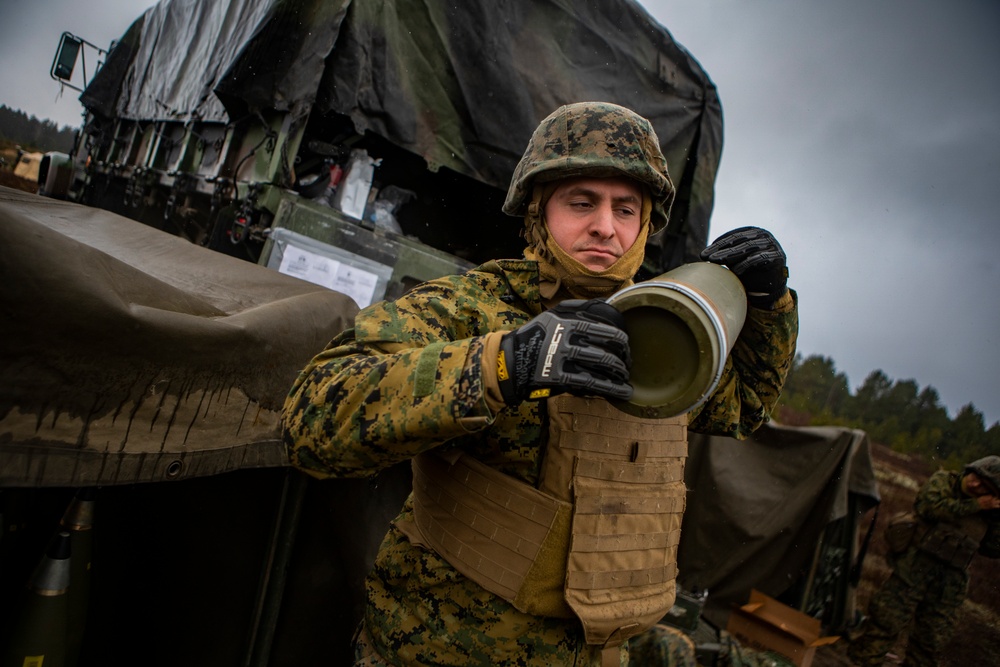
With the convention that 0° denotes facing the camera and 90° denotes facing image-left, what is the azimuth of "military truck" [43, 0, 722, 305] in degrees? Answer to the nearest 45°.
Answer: approximately 135°

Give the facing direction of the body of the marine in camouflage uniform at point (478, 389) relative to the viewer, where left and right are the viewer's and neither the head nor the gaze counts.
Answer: facing the viewer and to the right of the viewer

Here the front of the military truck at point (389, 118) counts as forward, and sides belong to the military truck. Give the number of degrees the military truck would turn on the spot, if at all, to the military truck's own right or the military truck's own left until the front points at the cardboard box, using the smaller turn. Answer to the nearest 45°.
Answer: approximately 135° to the military truck's own right

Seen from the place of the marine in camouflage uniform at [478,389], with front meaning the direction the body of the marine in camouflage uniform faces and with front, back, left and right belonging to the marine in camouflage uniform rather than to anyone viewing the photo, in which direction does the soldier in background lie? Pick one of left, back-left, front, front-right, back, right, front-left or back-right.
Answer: left

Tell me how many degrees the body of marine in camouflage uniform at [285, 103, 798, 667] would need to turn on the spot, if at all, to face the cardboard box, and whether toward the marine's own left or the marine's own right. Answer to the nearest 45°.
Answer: approximately 90° to the marine's own left
